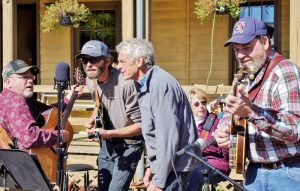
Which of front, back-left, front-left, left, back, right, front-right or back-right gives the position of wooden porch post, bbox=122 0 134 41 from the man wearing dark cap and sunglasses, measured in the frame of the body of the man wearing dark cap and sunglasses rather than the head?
back-right

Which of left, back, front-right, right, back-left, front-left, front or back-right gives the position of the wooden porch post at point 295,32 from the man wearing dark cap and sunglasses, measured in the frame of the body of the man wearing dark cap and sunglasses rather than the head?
back

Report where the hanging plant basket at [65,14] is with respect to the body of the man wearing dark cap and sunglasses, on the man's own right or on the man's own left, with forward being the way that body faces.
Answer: on the man's own right

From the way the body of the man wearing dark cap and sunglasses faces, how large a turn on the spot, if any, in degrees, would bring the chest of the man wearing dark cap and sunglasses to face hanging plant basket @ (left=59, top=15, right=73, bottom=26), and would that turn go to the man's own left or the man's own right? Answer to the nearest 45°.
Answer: approximately 135° to the man's own right

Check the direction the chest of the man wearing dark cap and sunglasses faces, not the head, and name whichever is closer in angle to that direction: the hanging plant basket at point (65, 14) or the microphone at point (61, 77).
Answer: the microphone

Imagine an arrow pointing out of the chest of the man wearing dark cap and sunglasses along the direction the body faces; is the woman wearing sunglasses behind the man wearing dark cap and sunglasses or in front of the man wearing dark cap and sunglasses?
behind

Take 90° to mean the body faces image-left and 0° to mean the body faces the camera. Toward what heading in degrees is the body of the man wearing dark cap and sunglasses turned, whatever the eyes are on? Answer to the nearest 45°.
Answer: approximately 45°
